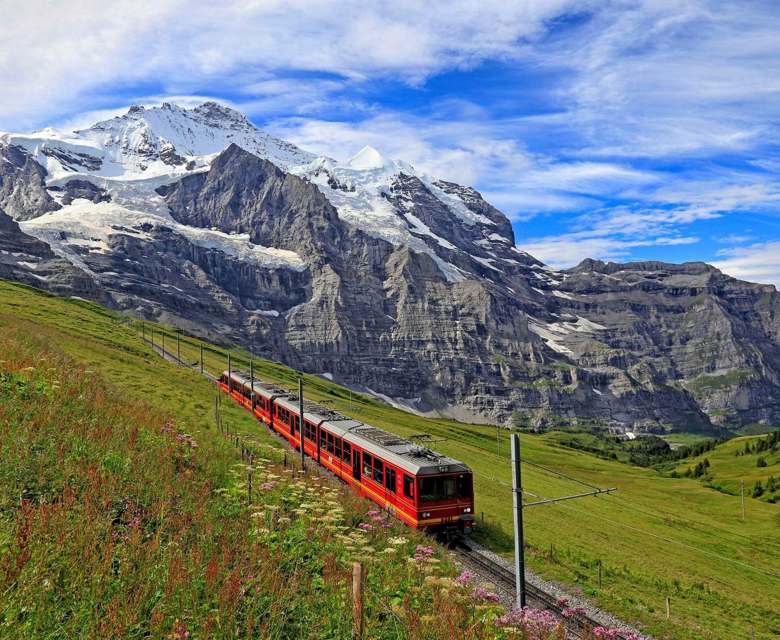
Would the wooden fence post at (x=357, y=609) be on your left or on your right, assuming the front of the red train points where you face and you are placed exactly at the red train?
on your right

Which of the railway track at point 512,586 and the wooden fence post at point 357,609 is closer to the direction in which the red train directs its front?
the railway track

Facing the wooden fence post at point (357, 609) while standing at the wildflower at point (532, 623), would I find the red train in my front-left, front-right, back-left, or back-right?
back-right

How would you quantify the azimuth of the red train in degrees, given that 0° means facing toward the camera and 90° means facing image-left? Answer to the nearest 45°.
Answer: approximately 315°

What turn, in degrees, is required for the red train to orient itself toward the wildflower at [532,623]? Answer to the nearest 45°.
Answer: approximately 45° to its right

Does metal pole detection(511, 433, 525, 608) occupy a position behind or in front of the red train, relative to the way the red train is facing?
in front

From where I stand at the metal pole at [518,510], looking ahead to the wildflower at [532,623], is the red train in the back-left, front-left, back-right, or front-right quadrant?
back-right

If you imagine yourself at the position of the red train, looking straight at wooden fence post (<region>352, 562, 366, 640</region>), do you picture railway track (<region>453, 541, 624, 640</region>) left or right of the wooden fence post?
left
